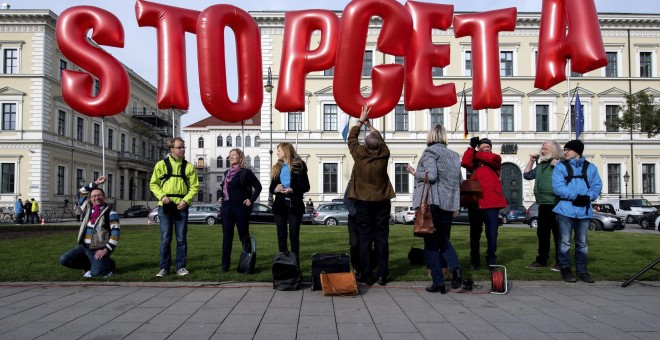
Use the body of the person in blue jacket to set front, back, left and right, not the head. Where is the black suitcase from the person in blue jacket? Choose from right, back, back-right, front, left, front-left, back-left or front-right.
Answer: front-right

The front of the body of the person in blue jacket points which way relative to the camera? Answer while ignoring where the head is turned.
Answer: toward the camera

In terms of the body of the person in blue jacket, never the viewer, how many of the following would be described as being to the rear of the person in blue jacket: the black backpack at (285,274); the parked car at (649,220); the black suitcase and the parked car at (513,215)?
2

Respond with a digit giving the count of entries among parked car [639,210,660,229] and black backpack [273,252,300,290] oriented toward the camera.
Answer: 1

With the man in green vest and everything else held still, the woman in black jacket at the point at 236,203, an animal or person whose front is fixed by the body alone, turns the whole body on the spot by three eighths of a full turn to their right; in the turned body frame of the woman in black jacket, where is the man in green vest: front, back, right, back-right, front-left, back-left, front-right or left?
right

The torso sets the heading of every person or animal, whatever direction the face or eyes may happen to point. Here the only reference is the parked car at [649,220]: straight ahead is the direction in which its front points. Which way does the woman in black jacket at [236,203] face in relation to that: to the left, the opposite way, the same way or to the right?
to the left

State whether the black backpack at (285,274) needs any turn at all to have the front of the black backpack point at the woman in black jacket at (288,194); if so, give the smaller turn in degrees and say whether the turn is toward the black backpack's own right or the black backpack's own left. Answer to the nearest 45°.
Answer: approximately 180°

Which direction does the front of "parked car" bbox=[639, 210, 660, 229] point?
to the viewer's left

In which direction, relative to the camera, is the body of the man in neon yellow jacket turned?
toward the camera
